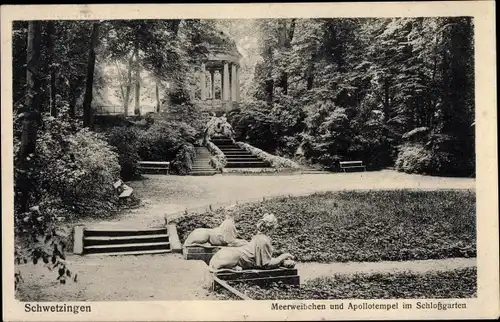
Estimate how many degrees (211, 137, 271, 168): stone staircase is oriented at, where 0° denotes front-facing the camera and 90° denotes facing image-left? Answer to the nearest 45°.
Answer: approximately 0°

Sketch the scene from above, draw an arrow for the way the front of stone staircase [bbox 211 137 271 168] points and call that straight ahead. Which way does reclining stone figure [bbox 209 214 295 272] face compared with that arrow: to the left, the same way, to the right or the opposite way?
to the left

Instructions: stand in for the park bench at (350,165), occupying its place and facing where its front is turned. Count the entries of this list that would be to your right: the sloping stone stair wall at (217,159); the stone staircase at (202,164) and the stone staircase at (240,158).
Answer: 3

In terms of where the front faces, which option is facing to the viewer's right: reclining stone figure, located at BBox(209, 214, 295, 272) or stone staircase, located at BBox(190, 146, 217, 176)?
the reclining stone figure

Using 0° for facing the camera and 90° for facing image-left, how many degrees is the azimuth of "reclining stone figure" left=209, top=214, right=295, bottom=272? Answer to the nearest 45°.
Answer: approximately 270°
